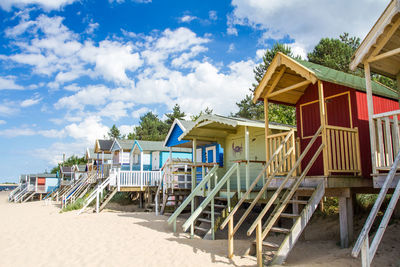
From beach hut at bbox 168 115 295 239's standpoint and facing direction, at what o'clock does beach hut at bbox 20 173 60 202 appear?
beach hut at bbox 20 173 60 202 is roughly at 3 o'clock from beach hut at bbox 168 115 295 239.

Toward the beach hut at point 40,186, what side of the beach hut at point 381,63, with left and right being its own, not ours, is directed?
right

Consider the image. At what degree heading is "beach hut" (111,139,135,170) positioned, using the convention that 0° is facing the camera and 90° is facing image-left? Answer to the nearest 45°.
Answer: approximately 45°

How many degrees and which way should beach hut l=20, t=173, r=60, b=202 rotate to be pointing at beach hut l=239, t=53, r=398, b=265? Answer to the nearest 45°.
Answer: approximately 45° to its left

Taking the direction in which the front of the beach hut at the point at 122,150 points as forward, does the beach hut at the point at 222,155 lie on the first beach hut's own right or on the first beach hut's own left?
on the first beach hut's own left

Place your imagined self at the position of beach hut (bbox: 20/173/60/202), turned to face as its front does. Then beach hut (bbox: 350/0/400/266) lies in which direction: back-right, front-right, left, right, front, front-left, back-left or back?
front-left

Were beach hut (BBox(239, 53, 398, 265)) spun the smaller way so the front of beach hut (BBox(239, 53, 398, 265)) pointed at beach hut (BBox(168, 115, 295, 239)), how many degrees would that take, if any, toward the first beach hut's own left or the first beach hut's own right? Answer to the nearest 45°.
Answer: approximately 90° to the first beach hut's own right

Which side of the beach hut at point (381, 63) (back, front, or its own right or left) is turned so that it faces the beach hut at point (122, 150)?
right

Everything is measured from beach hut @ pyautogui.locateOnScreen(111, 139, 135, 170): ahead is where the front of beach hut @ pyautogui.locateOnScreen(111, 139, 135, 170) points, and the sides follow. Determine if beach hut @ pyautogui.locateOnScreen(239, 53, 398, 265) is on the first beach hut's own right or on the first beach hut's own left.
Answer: on the first beach hut's own left
